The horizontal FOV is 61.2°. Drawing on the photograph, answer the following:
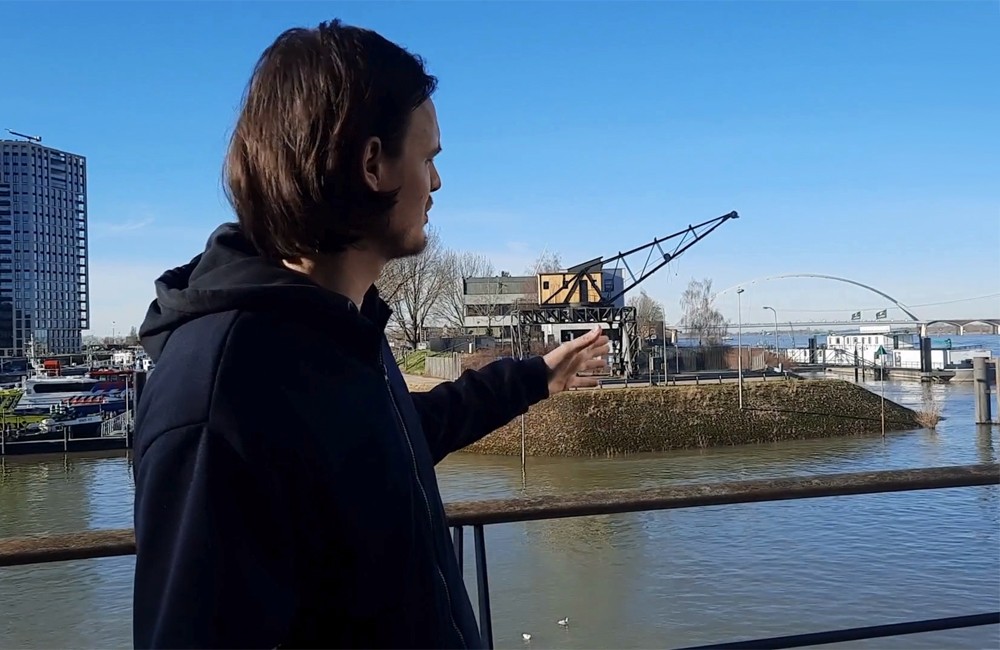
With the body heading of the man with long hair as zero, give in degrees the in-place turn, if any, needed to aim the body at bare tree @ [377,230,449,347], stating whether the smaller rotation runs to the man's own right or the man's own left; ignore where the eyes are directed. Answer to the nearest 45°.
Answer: approximately 90° to the man's own left

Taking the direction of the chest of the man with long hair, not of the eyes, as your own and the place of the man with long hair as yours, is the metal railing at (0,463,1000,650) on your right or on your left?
on your left

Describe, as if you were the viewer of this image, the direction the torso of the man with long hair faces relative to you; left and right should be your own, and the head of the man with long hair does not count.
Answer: facing to the right of the viewer

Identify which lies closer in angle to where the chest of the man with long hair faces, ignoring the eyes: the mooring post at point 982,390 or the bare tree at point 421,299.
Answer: the mooring post

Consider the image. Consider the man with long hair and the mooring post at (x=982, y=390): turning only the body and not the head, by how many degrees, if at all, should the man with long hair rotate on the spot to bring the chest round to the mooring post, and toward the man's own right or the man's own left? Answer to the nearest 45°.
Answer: approximately 45° to the man's own left

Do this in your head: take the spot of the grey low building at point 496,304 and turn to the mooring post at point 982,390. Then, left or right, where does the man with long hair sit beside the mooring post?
right

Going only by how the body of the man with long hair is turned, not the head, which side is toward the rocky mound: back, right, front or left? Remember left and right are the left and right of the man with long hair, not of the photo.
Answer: left

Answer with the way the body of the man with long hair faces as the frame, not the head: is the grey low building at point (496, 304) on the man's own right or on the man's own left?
on the man's own left
